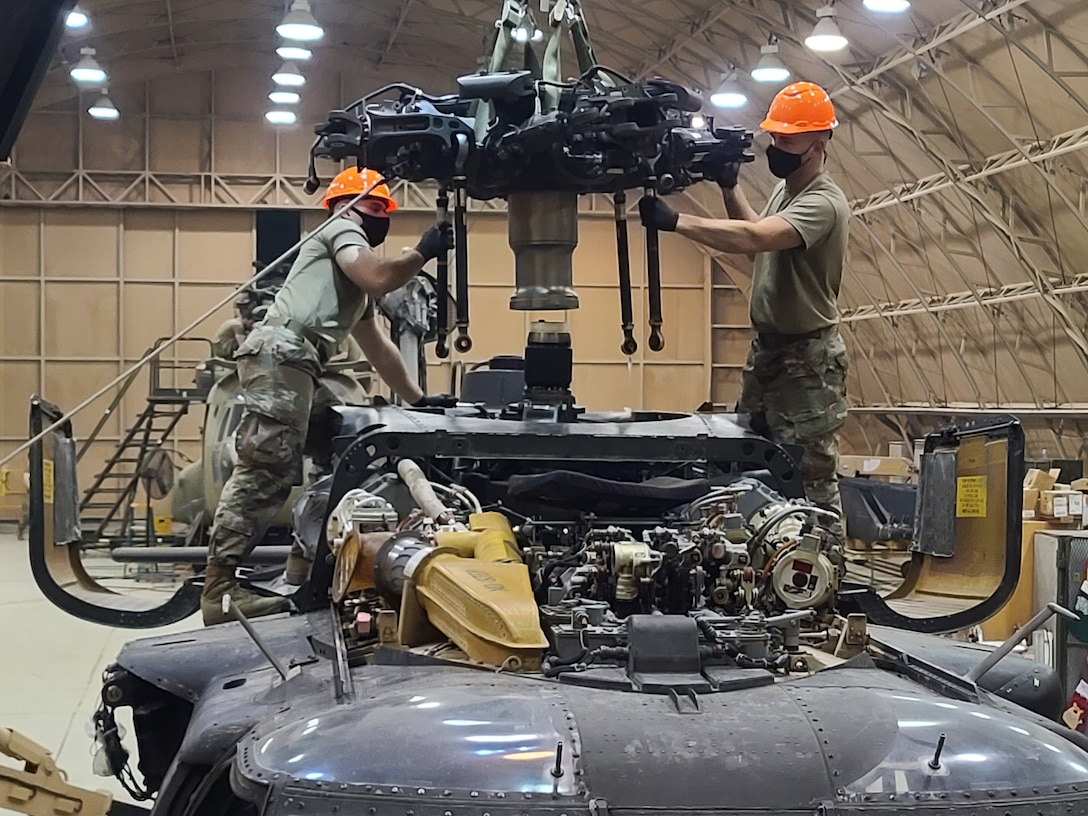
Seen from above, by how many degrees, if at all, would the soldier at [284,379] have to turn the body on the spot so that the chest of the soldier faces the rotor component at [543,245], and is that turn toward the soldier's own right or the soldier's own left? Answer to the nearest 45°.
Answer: approximately 45° to the soldier's own right

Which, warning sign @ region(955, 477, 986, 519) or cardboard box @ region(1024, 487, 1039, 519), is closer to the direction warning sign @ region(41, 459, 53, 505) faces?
the warning sign

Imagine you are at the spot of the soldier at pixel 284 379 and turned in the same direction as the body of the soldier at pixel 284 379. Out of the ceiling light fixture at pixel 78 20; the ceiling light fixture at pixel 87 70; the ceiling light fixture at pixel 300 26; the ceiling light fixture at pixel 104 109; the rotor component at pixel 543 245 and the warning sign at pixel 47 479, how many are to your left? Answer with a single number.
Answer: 4

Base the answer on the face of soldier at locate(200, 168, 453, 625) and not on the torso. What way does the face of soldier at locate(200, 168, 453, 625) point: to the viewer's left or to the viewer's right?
to the viewer's right

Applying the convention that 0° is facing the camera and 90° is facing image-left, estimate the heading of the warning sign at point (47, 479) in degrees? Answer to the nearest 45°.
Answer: approximately 315°

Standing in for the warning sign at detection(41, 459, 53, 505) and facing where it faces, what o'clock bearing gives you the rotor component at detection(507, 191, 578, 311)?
The rotor component is roughly at 11 o'clock from the warning sign.

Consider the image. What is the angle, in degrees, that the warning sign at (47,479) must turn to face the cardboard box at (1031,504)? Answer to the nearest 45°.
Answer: approximately 45° to its left

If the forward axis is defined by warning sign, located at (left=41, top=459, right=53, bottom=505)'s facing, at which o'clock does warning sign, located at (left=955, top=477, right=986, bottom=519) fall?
warning sign, located at (left=955, top=477, right=986, bottom=519) is roughly at 11 o'clock from warning sign, located at (left=41, top=459, right=53, bottom=505).

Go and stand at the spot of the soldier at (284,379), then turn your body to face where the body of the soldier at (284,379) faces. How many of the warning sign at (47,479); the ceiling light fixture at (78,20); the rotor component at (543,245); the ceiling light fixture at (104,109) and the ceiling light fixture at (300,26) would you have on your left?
3

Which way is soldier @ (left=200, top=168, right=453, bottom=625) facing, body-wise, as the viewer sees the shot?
to the viewer's right
